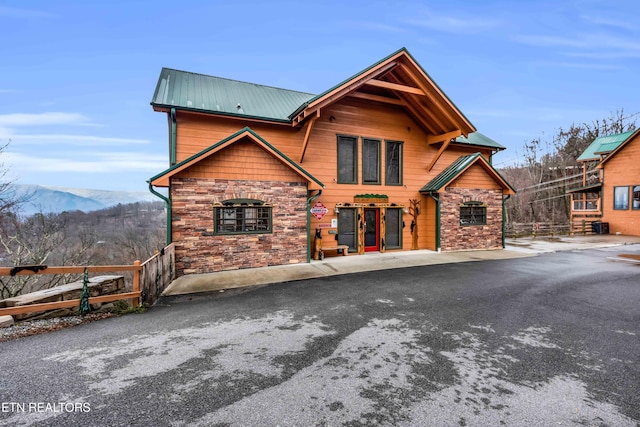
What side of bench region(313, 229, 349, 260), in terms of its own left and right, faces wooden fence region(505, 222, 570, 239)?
left

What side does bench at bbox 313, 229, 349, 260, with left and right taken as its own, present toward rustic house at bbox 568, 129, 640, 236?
left

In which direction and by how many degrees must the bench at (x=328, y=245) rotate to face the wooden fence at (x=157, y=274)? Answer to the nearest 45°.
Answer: approximately 90° to its right

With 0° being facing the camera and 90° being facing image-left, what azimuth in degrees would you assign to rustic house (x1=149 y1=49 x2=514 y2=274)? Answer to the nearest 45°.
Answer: approximately 315°

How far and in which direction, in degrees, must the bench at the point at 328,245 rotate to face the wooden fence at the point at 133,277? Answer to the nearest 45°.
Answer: approximately 90° to its right
